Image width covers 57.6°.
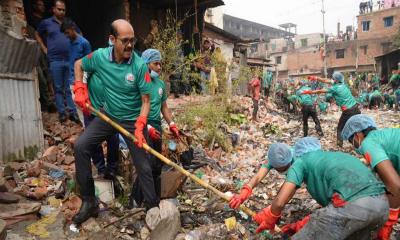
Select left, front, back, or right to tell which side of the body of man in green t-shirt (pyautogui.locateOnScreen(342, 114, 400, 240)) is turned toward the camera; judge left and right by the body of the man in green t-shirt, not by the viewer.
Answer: left

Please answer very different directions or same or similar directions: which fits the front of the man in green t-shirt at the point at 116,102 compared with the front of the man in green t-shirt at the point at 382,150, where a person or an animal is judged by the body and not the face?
very different directions

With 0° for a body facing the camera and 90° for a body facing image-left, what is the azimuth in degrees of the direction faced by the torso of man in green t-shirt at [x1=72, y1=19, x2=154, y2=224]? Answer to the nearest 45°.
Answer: approximately 315°

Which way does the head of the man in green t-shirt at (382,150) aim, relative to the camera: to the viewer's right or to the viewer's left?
to the viewer's left

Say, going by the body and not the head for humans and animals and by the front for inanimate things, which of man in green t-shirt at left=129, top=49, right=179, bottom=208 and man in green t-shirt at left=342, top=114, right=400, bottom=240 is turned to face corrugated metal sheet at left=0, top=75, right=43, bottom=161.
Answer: man in green t-shirt at left=342, top=114, right=400, bottom=240

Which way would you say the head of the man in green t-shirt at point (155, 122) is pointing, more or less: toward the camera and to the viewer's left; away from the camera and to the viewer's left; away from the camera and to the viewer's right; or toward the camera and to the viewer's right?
toward the camera and to the viewer's right

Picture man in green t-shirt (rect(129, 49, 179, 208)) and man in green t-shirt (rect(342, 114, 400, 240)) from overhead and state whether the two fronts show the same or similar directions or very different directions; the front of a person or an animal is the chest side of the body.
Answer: very different directions

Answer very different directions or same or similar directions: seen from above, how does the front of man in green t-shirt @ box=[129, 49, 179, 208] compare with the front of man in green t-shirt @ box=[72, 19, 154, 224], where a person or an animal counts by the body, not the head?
same or similar directions

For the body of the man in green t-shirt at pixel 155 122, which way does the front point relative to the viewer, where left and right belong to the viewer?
facing the viewer and to the right of the viewer

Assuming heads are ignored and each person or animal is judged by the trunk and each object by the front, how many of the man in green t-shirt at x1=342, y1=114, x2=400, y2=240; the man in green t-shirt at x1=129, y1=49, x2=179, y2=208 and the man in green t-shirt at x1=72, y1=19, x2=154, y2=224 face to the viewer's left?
1

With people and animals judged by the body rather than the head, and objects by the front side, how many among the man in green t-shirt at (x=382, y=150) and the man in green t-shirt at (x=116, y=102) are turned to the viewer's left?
1

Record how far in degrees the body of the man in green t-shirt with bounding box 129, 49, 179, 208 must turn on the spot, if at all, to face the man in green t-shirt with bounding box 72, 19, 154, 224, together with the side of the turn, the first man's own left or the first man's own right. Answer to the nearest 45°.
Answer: approximately 90° to the first man's own right

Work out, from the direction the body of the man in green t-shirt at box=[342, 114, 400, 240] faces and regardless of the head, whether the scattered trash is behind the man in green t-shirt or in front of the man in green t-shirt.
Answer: in front

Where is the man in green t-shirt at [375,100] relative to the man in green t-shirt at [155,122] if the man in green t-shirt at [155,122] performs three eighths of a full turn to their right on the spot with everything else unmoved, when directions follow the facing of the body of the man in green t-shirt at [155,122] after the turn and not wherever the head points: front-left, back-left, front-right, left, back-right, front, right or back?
back-right

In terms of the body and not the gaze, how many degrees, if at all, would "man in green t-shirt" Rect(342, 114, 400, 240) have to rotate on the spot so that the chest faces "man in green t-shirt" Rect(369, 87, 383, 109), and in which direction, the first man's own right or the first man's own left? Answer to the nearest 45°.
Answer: approximately 90° to the first man's own right

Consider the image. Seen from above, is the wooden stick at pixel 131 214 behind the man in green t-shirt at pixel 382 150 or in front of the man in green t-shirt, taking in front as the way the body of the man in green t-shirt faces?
in front

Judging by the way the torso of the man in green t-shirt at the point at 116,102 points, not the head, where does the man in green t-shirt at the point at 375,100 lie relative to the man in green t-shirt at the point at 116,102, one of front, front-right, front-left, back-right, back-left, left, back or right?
left
